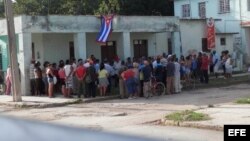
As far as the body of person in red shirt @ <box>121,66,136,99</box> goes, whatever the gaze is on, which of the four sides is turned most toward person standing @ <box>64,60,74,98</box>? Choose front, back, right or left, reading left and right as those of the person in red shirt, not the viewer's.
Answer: left

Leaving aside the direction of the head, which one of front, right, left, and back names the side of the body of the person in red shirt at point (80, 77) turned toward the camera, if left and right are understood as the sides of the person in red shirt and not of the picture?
back

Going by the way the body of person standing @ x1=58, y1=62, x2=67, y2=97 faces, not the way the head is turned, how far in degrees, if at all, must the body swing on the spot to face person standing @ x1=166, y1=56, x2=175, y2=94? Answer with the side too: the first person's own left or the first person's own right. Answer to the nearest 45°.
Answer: approximately 90° to the first person's own right

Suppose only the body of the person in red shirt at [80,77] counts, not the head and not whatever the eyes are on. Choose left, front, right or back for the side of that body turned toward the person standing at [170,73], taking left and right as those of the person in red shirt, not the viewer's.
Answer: right

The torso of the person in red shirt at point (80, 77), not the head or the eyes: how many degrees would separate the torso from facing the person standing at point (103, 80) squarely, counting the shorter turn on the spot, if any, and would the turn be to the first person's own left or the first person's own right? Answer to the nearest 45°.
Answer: approximately 90° to the first person's own right

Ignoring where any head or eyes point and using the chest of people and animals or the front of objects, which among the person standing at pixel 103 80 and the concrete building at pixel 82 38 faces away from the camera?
the person standing

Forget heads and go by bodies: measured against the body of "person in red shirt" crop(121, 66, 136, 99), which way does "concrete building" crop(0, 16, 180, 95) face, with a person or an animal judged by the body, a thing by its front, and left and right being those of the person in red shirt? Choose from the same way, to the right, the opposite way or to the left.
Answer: the opposite way

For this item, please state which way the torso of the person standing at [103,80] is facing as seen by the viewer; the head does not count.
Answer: away from the camera

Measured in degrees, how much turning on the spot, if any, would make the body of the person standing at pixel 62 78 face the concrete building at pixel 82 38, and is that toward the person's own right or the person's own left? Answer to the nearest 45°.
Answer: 0° — they already face it

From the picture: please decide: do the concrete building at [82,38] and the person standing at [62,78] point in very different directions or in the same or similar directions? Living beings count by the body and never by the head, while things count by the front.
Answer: very different directions

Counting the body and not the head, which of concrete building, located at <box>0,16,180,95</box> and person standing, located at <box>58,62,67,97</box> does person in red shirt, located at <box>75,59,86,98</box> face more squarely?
the concrete building

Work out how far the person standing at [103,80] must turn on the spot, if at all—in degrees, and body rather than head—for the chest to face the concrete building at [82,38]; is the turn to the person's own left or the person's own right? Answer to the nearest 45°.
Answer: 0° — they already face it

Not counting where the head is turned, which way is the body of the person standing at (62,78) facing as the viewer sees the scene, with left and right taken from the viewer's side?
facing away from the viewer
